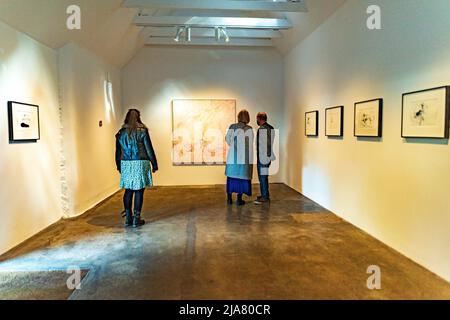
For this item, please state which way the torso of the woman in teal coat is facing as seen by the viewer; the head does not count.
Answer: away from the camera

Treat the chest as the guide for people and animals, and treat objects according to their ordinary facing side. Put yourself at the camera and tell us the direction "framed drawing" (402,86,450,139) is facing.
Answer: facing the viewer and to the left of the viewer

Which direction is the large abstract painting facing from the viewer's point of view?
toward the camera

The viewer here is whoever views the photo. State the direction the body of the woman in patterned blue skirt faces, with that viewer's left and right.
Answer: facing away from the viewer

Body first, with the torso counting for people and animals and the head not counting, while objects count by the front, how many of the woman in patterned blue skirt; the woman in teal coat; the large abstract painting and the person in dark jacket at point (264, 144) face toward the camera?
1

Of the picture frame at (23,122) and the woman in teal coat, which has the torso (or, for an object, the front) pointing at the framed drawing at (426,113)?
the picture frame

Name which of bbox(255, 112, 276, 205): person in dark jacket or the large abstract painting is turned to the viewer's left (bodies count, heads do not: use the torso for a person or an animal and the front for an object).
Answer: the person in dark jacket

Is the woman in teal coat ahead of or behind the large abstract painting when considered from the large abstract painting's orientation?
ahead

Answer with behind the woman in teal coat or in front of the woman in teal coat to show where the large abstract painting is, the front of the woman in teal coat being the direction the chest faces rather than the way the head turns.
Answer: in front

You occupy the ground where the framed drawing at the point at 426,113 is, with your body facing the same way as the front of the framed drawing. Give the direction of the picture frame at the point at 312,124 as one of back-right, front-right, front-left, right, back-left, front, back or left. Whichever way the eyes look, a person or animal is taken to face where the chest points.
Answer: right

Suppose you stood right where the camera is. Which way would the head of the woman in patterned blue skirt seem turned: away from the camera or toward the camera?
away from the camera

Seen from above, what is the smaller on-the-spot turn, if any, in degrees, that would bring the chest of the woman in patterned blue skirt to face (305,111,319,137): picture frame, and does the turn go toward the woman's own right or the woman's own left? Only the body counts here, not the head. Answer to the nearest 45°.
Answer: approximately 90° to the woman's own right

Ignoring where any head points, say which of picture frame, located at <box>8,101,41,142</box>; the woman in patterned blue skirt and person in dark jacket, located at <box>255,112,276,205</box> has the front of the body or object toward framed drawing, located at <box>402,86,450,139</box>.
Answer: the picture frame

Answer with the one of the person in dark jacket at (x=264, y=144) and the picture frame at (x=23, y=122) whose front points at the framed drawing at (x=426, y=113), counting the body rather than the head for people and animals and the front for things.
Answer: the picture frame

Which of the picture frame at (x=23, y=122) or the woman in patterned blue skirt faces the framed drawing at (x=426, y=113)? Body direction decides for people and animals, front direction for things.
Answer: the picture frame
